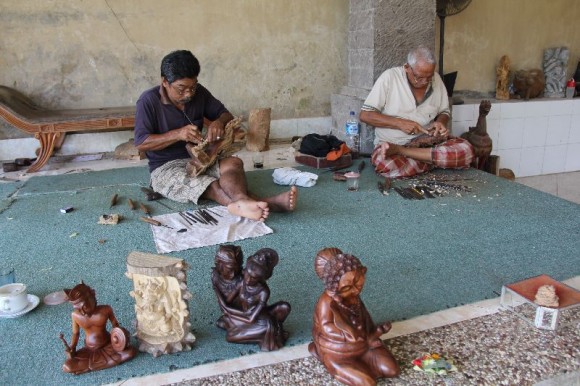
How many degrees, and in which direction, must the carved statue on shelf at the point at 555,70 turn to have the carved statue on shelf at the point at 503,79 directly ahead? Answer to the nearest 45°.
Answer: approximately 45° to its right

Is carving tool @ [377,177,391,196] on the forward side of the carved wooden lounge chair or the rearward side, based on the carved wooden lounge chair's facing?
on the forward side

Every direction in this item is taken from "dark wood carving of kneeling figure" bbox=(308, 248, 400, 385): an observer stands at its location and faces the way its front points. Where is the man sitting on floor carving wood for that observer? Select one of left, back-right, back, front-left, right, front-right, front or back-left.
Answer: back

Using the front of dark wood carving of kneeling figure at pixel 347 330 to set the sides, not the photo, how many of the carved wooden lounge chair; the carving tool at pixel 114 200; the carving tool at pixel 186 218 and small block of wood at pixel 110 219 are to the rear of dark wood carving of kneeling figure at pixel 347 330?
4

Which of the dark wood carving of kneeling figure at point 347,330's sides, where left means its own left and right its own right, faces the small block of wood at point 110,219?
back

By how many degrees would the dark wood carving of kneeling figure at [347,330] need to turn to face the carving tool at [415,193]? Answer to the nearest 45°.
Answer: approximately 135° to its left

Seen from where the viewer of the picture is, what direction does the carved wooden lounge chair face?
facing to the right of the viewer

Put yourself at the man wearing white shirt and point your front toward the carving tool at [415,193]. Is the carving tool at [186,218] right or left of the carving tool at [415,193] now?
right
